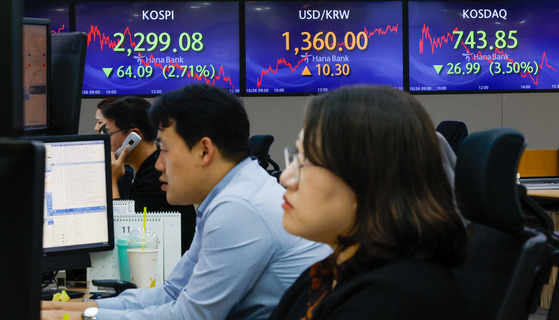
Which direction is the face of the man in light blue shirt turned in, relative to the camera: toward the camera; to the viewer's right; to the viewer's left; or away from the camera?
to the viewer's left

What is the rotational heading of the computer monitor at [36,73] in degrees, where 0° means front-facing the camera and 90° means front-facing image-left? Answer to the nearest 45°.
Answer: approximately 315°

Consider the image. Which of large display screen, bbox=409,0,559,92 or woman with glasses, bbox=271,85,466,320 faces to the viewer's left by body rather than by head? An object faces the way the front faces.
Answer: the woman with glasses

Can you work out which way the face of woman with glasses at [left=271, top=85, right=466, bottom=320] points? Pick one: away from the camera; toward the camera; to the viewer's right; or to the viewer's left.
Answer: to the viewer's left

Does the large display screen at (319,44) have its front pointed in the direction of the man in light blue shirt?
yes

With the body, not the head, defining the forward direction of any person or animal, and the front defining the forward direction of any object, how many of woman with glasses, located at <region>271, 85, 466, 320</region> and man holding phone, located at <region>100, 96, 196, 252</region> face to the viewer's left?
2

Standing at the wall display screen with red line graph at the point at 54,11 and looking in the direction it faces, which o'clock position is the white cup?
The white cup is roughly at 12 o'clock from the wall display screen with red line graph.

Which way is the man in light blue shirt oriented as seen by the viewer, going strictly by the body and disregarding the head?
to the viewer's left

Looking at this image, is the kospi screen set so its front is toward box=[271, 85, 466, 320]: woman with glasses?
yes

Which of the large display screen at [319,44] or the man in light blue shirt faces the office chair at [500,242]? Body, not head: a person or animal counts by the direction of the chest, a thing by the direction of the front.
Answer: the large display screen

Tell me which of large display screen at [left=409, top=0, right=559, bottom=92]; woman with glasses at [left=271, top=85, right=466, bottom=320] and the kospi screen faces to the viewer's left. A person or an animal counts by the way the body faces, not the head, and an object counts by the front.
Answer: the woman with glasses
